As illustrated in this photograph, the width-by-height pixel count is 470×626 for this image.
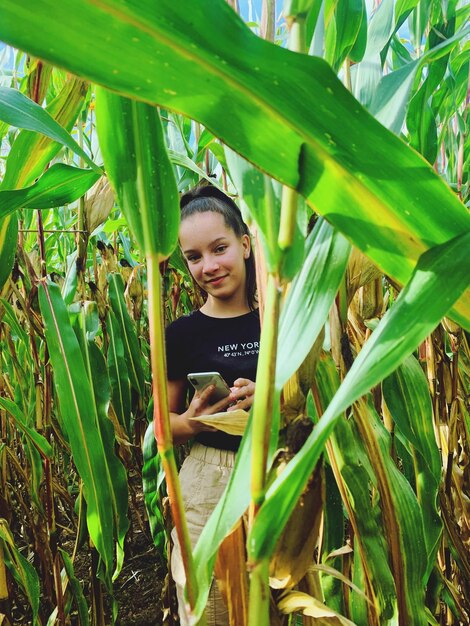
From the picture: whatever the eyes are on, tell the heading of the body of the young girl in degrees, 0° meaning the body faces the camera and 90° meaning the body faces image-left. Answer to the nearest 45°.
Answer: approximately 0°
